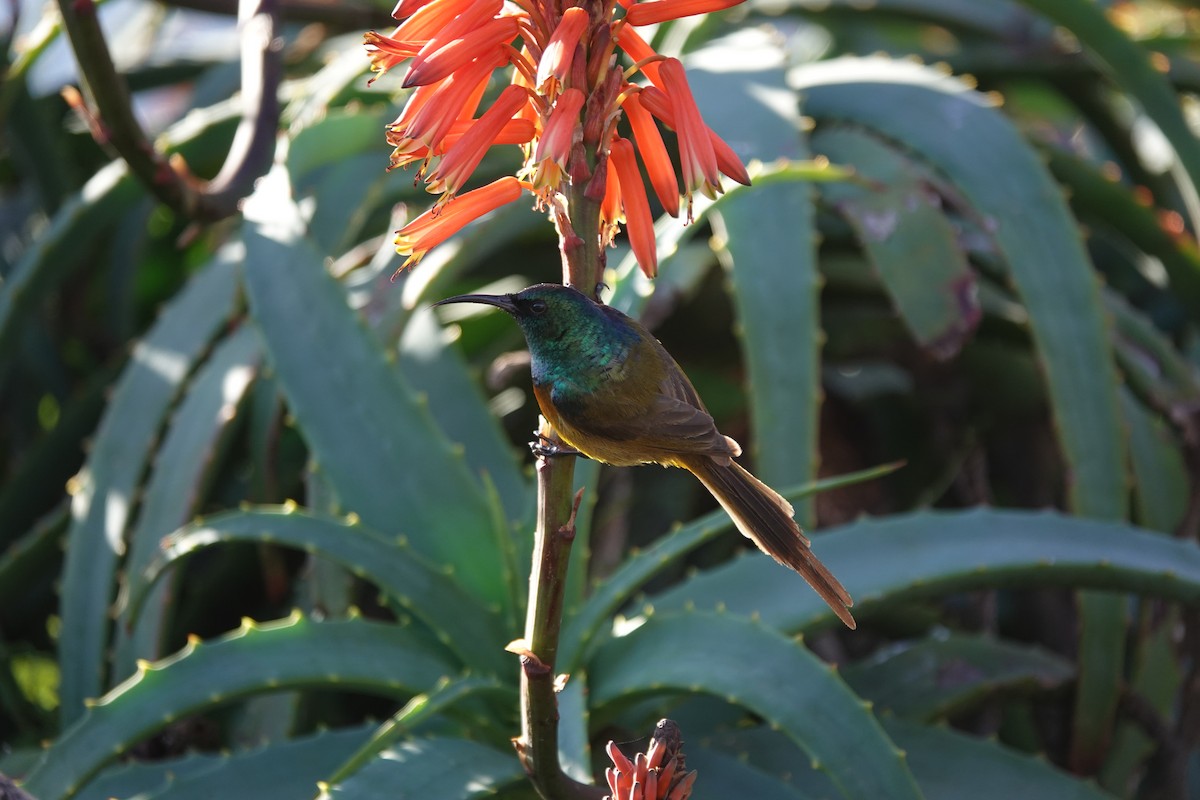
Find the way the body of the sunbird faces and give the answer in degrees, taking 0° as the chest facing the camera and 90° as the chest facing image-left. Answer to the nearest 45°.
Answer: approximately 90°
